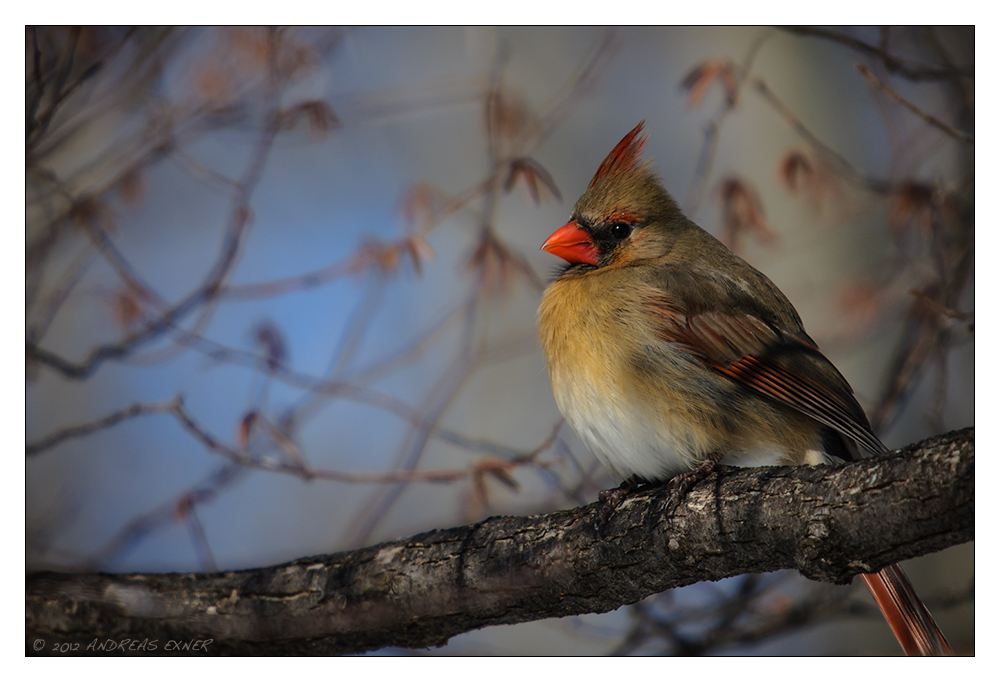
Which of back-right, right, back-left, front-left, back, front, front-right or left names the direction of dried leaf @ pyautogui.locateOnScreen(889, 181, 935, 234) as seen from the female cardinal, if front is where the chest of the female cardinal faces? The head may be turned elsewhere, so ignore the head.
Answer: back-right

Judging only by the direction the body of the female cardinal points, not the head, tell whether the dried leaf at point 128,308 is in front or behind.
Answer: in front

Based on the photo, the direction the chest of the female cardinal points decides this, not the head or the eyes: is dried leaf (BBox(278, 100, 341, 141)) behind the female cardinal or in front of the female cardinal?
in front

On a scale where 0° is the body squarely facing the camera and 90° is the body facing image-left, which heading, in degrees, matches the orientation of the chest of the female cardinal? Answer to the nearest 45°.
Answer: approximately 90°
